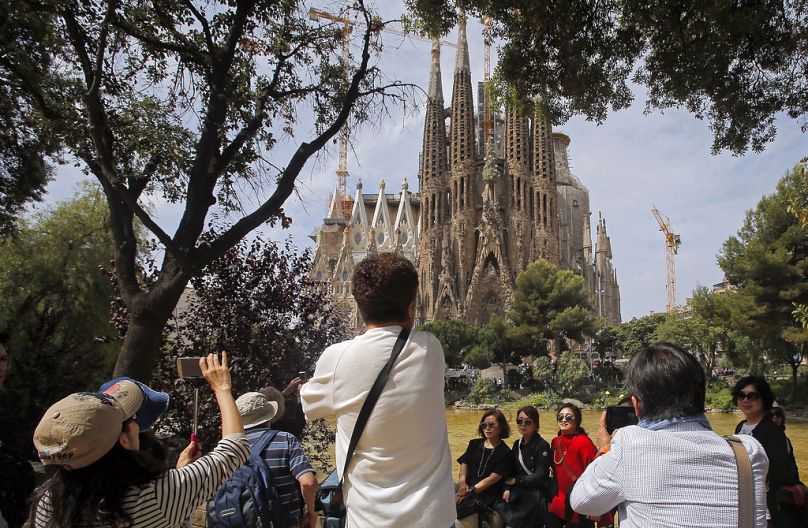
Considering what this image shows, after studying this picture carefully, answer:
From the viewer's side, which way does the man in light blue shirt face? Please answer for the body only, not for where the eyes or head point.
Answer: away from the camera

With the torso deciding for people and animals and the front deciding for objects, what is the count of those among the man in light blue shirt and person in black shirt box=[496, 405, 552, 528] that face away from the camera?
1

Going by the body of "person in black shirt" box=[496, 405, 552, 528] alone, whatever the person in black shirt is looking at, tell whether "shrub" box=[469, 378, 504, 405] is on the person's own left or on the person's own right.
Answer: on the person's own right

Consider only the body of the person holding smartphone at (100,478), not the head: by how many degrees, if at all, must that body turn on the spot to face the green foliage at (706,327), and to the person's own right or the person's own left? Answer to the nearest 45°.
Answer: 0° — they already face it

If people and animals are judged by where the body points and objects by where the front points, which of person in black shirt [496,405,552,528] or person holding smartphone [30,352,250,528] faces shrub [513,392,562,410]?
the person holding smartphone

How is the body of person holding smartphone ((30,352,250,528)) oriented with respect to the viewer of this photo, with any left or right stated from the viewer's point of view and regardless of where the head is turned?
facing away from the viewer and to the right of the viewer

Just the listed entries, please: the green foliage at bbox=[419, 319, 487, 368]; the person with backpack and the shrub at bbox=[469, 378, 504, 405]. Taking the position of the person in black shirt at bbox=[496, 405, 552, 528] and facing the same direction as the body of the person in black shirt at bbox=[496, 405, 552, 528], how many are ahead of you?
1

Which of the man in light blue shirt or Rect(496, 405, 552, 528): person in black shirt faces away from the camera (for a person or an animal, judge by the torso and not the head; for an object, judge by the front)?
the man in light blue shirt

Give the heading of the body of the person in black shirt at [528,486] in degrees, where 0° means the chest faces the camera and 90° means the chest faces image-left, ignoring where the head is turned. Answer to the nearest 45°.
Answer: approximately 45°

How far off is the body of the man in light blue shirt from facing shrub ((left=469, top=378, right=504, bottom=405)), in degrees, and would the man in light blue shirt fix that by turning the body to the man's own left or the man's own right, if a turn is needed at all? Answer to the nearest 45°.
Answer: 0° — they already face it

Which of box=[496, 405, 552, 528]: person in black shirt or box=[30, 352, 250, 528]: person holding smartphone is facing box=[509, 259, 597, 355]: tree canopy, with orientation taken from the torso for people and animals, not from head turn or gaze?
the person holding smartphone

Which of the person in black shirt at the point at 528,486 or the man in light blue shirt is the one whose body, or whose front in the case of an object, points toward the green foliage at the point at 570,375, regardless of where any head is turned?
the man in light blue shirt

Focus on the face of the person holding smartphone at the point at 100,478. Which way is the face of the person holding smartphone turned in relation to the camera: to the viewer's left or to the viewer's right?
to the viewer's right
